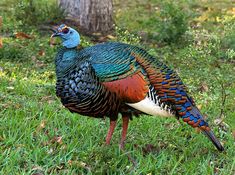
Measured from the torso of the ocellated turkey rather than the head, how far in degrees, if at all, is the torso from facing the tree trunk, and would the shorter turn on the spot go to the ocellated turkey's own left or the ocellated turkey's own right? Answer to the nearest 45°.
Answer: approximately 90° to the ocellated turkey's own right

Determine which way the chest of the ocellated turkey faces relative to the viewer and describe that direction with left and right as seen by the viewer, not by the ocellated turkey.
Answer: facing to the left of the viewer
